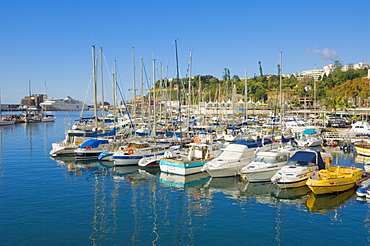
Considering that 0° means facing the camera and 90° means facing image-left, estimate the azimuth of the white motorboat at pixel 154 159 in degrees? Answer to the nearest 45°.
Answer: approximately 45°

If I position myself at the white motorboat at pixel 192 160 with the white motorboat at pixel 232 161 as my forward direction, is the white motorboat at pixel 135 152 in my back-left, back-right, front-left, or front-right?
back-left

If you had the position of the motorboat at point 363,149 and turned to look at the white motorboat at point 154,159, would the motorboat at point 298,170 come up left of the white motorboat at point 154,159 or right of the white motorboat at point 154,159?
left

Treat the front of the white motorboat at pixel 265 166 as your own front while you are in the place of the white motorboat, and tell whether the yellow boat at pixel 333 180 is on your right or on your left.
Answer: on your left

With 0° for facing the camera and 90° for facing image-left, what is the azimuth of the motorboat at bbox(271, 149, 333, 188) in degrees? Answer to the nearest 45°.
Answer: approximately 45°

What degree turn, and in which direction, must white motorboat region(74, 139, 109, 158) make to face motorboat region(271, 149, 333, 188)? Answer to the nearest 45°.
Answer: approximately 90° to its left

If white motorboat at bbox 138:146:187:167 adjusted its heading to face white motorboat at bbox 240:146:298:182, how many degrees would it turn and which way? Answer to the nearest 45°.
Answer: approximately 90° to its left
